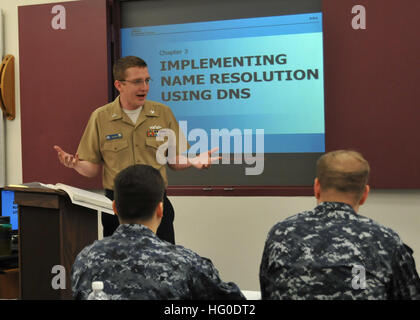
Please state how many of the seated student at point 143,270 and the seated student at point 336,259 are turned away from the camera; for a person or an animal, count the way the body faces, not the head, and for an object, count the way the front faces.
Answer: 2

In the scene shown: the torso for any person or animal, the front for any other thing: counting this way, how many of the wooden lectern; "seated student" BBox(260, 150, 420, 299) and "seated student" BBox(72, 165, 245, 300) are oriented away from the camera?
2

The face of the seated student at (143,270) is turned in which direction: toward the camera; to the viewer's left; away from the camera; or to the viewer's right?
away from the camera

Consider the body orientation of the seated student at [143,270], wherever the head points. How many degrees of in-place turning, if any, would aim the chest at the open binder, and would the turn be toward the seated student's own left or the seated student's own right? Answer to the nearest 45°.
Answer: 0° — they already face it

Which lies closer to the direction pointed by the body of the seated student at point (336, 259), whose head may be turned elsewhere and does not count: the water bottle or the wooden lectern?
the wooden lectern

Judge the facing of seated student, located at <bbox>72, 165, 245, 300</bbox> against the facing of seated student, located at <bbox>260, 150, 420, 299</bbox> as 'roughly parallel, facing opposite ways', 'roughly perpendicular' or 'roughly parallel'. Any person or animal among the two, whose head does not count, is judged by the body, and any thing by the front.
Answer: roughly parallel

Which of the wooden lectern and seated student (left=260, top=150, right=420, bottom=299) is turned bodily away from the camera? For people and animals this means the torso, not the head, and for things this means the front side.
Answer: the seated student

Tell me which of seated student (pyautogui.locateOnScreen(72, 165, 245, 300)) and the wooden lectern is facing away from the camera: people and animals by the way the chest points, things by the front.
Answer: the seated student

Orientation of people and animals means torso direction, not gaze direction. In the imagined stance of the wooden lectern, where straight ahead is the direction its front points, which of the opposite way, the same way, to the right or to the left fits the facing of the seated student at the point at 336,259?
the opposite way

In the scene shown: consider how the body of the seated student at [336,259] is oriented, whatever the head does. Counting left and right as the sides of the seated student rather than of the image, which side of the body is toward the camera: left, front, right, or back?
back

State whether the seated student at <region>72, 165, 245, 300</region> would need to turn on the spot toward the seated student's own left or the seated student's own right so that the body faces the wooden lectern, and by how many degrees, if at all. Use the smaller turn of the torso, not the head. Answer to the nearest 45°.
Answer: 0° — they already face it

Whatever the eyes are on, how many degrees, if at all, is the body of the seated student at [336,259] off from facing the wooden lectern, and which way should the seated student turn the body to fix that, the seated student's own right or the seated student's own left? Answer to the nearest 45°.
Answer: approximately 45° to the seated student's own left

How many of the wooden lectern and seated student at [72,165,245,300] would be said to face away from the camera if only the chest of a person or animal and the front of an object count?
1

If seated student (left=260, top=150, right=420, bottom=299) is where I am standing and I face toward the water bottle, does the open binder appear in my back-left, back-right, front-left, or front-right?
front-right

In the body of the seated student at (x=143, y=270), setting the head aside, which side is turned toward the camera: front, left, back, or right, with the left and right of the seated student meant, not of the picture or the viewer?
back
